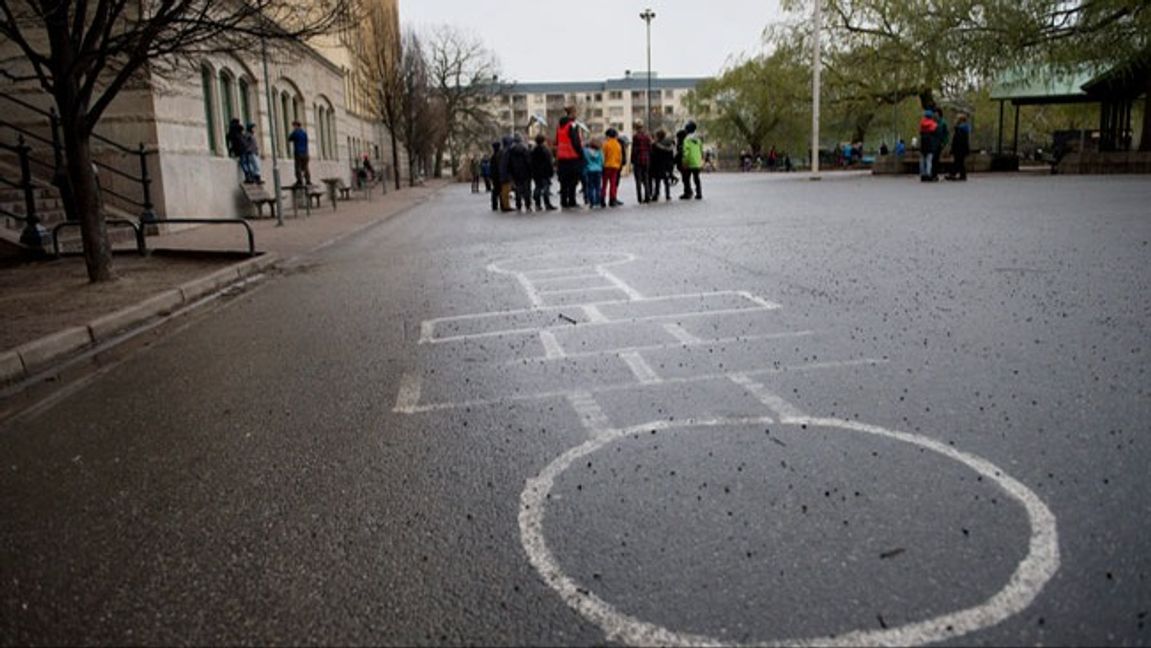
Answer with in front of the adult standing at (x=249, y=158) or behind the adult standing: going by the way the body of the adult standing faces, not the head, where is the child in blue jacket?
in front

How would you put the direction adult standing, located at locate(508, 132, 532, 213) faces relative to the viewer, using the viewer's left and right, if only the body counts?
facing away from the viewer

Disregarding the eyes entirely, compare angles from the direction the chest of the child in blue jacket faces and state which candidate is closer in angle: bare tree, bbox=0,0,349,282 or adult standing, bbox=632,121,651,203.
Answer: the adult standing

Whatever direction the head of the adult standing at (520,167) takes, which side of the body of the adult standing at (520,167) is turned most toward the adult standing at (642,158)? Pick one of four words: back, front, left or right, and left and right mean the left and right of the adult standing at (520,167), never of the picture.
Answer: right

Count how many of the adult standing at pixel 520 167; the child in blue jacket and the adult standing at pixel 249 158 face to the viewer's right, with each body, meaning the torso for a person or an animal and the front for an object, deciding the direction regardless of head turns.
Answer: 1

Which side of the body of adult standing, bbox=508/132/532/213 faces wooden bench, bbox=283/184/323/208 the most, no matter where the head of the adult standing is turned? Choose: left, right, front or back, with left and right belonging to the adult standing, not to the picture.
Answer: left

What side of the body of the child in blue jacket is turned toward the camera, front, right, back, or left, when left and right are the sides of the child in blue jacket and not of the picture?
back

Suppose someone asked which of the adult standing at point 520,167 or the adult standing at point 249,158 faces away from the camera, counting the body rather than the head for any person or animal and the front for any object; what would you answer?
the adult standing at point 520,167
